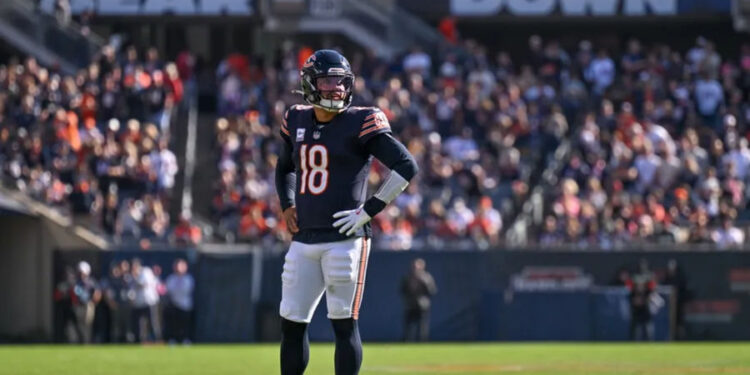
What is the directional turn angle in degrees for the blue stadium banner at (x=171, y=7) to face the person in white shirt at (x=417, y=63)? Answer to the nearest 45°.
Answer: approximately 45° to its left

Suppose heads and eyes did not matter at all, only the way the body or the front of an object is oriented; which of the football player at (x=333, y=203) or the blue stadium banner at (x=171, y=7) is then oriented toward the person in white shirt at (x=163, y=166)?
the blue stadium banner

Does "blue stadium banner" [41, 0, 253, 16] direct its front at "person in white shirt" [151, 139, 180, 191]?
yes

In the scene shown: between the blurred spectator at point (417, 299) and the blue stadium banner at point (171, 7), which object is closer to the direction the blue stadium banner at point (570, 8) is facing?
the blurred spectator

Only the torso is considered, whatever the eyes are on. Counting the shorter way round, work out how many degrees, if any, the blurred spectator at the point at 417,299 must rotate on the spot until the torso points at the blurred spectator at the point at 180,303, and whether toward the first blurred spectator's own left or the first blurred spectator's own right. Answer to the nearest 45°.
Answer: approximately 90° to the first blurred spectator's own right

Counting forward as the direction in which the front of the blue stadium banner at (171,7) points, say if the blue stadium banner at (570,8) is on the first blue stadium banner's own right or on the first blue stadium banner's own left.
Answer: on the first blue stadium banner's own left

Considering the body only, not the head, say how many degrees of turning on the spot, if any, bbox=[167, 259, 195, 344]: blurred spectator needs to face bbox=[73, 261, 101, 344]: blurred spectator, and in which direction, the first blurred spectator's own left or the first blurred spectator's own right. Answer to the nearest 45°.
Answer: approximately 90° to the first blurred spectator's own right

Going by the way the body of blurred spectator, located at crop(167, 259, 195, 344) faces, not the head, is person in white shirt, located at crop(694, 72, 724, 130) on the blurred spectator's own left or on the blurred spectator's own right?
on the blurred spectator's own left

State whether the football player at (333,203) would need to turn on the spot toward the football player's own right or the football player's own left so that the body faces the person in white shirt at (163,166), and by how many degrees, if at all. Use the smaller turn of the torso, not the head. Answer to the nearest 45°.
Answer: approximately 135° to the football player's own right

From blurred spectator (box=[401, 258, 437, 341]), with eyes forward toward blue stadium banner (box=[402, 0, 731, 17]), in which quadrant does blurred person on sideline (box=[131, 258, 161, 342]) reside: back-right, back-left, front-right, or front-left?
back-left

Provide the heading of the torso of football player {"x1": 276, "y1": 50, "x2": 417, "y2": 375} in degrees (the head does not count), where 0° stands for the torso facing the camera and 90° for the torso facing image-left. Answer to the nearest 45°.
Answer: approximately 45°
